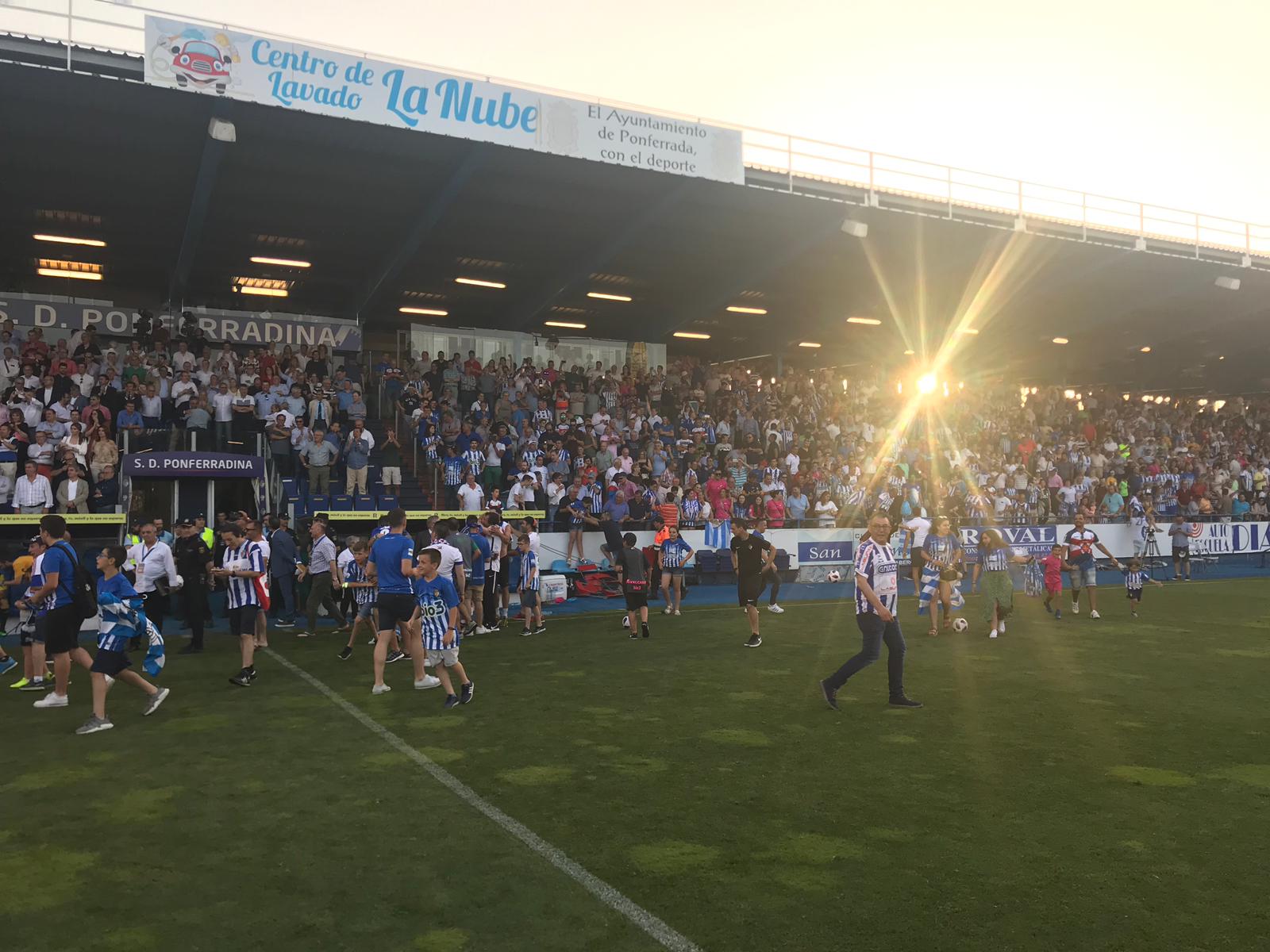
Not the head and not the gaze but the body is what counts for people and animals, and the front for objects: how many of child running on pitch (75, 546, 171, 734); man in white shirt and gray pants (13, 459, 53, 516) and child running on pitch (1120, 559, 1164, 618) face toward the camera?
2

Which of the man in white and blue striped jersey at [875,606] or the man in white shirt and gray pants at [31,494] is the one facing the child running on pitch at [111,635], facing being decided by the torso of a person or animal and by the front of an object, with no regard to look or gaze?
the man in white shirt and gray pants

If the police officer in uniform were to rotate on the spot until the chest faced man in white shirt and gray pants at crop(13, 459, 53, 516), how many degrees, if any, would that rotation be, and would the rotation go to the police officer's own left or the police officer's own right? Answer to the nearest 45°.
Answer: approximately 90° to the police officer's own right

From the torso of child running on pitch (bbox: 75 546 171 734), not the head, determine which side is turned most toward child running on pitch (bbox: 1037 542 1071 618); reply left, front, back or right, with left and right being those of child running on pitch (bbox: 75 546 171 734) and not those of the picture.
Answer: back

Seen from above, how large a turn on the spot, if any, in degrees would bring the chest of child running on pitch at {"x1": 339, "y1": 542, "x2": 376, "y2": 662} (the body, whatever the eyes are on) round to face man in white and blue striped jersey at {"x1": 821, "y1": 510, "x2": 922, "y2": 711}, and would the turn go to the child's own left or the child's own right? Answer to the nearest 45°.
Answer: approximately 90° to the child's own left

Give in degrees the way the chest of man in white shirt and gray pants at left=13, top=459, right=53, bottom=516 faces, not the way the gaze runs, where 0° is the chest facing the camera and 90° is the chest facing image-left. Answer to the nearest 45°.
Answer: approximately 0°

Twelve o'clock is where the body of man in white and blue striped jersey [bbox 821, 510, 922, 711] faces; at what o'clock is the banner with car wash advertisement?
The banner with car wash advertisement is roughly at 6 o'clock from the man in white and blue striped jersey.

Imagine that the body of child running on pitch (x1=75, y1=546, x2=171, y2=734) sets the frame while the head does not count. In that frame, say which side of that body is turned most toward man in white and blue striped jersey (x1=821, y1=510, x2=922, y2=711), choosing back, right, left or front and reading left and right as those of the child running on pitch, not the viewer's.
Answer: back

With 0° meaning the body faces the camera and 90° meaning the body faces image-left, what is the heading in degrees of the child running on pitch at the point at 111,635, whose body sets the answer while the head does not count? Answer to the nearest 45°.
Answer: approximately 90°
